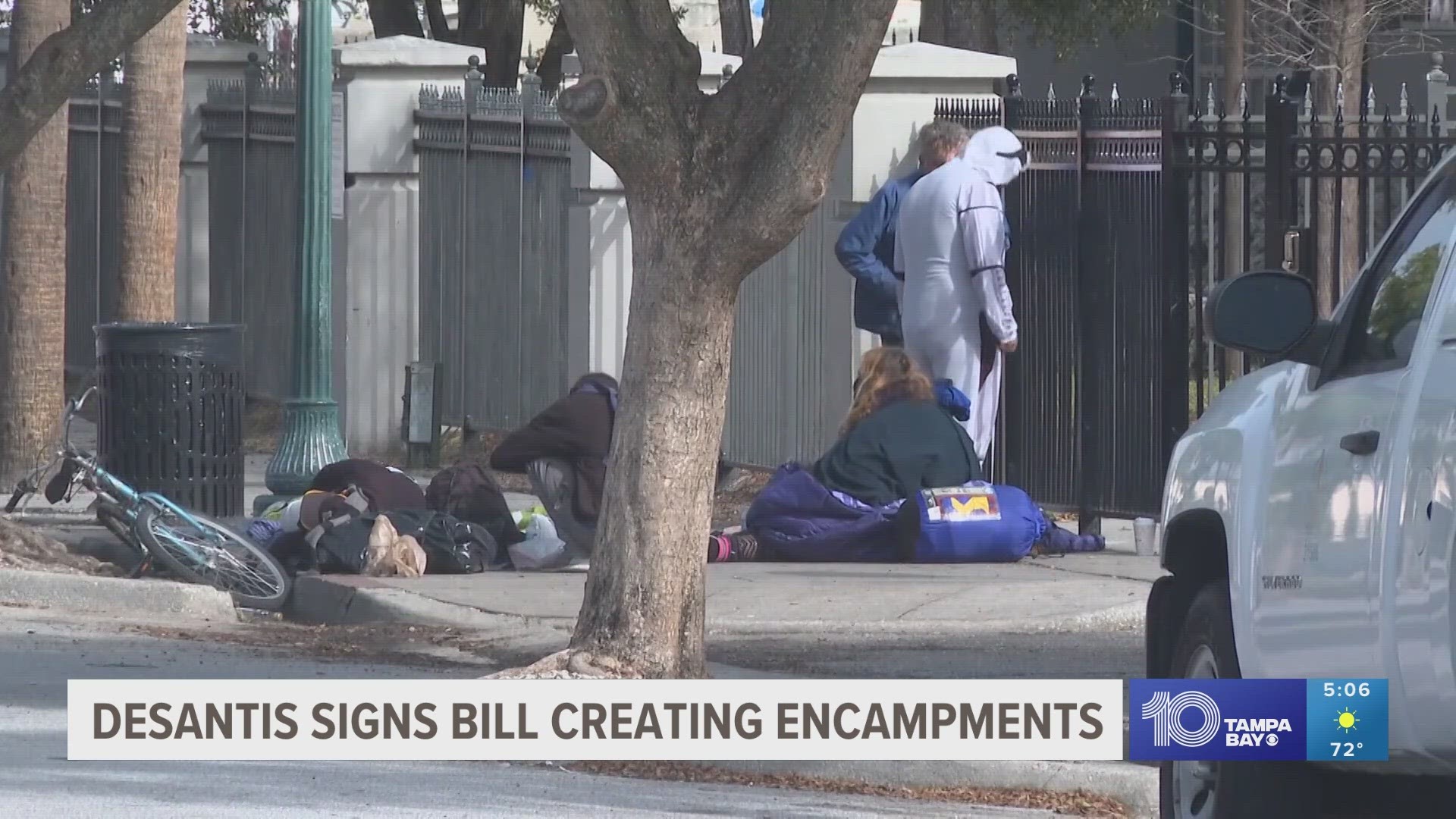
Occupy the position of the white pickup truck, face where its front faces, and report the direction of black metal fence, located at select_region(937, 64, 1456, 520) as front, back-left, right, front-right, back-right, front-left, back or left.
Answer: front-right

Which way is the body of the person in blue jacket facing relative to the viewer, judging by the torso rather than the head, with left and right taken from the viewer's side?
facing to the right of the viewer

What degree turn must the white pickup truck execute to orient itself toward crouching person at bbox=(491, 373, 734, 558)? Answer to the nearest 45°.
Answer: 0° — it already faces them

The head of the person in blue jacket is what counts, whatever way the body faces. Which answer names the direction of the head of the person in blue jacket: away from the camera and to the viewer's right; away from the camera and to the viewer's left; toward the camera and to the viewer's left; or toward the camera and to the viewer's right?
away from the camera and to the viewer's right

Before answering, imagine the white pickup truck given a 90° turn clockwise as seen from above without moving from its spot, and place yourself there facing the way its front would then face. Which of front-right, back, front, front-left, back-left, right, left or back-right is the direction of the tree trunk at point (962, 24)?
front-left

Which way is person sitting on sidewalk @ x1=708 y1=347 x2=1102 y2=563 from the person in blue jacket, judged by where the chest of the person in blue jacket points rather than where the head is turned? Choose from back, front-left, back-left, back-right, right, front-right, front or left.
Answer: right

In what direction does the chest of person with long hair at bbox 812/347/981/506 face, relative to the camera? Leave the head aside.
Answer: away from the camera

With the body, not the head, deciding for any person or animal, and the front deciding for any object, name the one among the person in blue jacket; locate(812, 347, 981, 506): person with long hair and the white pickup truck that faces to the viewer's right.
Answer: the person in blue jacket

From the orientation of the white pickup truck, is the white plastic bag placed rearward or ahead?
ahead

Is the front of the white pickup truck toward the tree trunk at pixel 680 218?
yes

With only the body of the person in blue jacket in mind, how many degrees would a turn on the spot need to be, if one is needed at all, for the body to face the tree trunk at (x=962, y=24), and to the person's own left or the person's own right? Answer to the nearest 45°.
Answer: approximately 90° to the person's own left

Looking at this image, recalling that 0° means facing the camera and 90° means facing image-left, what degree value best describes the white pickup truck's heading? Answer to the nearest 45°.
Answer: approximately 135°

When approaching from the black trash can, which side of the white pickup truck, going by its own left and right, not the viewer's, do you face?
front

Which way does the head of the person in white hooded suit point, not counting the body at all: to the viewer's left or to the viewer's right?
to the viewer's right

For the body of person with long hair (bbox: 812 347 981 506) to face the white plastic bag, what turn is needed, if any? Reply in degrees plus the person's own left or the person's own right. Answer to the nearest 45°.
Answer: approximately 90° to the person's own left
